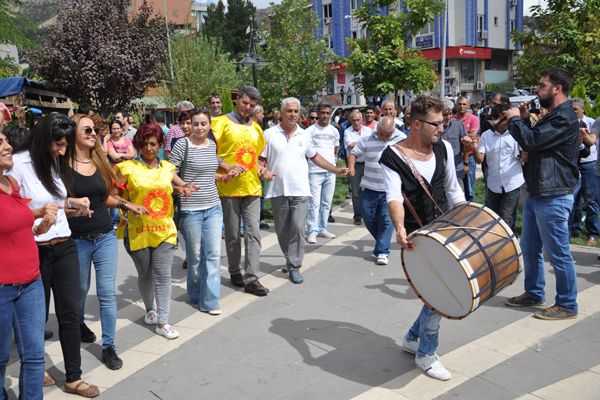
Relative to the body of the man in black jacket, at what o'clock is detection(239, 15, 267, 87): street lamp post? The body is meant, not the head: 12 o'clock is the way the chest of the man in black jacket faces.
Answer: The street lamp post is roughly at 2 o'clock from the man in black jacket.

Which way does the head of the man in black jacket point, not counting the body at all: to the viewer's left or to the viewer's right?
to the viewer's left

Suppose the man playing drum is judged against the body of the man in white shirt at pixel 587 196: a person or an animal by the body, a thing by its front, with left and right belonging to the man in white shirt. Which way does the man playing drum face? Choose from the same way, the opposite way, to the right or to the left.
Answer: to the left

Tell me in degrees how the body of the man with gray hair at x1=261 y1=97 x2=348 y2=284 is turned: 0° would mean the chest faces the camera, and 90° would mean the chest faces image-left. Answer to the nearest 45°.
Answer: approximately 0°

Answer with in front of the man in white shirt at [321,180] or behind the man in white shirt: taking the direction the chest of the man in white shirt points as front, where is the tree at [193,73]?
behind

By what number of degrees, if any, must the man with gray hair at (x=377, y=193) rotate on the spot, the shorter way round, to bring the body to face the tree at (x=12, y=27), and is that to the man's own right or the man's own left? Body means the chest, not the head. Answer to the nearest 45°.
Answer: approximately 135° to the man's own right

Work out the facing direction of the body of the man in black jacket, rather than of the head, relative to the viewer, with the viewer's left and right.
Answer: facing to the left of the viewer

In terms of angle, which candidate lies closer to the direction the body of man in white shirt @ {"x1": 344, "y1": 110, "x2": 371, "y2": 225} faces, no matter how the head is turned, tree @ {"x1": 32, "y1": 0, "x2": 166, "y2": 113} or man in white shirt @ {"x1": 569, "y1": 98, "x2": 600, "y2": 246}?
the man in white shirt
